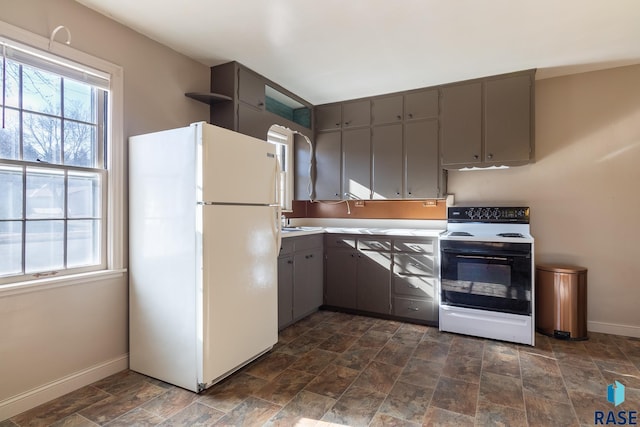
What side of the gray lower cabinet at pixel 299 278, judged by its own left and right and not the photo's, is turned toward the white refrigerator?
right

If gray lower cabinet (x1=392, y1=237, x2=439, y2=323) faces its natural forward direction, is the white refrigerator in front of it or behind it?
in front

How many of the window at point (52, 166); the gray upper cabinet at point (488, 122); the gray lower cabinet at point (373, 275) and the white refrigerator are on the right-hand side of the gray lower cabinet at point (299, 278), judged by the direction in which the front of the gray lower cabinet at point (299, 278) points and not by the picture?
2

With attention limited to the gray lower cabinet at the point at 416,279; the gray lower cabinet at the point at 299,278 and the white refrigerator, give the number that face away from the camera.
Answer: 0

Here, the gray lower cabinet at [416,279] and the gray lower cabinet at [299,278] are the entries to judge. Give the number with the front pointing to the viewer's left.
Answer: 0

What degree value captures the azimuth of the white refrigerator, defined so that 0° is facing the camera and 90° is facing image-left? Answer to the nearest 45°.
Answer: approximately 315°

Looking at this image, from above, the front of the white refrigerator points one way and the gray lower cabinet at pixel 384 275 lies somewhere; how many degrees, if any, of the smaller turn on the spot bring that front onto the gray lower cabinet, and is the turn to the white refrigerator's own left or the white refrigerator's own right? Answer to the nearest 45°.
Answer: approximately 45° to the white refrigerator's own left

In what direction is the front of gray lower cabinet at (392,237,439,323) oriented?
toward the camera

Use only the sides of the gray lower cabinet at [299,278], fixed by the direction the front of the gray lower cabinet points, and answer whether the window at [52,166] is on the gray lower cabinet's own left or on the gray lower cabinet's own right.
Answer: on the gray lower cabinet's own right

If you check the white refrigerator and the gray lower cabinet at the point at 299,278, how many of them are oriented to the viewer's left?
0

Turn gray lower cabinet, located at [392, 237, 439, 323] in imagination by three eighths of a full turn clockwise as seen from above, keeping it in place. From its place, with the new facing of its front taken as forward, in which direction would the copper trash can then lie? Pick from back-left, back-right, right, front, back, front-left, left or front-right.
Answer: back-right

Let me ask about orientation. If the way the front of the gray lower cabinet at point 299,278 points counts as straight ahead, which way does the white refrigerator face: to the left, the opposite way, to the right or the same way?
the same way

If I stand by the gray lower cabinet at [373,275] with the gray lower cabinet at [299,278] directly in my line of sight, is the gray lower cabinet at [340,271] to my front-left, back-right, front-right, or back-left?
front-right
